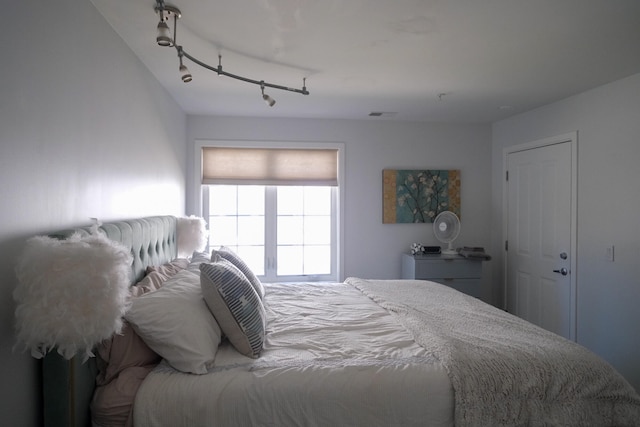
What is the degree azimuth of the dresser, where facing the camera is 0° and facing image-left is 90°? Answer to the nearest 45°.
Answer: approximately 0°

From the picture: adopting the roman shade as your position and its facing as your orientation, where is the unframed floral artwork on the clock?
The unframed floral artwork is roughly at 9 o'clock from the roman shade.

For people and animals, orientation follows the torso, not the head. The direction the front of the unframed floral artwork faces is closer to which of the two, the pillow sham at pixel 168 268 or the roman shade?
the pillow sham

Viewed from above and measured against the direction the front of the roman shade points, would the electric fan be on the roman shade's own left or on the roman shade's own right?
on the roman shade's own left

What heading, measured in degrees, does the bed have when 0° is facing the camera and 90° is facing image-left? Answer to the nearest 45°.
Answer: approximately 270°

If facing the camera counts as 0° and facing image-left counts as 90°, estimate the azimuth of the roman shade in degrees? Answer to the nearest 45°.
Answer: approximately 0°

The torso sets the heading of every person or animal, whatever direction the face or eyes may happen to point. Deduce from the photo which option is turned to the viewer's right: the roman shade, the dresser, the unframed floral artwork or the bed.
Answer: the bed

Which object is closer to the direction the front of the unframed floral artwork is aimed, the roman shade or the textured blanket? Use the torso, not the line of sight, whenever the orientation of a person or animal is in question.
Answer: the textured blanket

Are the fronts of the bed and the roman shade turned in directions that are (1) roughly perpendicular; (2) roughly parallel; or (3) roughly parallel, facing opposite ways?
roughly perpendicular
